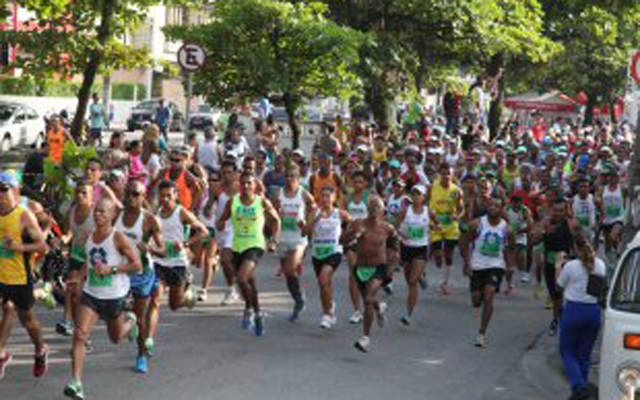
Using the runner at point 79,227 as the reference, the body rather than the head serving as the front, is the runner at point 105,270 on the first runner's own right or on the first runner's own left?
on the first runner's own left

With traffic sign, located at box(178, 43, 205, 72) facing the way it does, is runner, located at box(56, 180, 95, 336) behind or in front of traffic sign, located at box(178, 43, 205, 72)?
in front

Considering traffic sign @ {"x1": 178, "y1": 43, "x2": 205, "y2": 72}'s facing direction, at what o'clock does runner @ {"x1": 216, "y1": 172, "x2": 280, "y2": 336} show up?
The runner is roughly at 12 o'clock from the traffic sign.

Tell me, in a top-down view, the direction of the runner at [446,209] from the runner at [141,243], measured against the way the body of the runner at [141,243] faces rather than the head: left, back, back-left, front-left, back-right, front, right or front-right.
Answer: back-left

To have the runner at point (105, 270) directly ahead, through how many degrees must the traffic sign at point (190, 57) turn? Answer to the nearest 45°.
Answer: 0° — it already faces them
